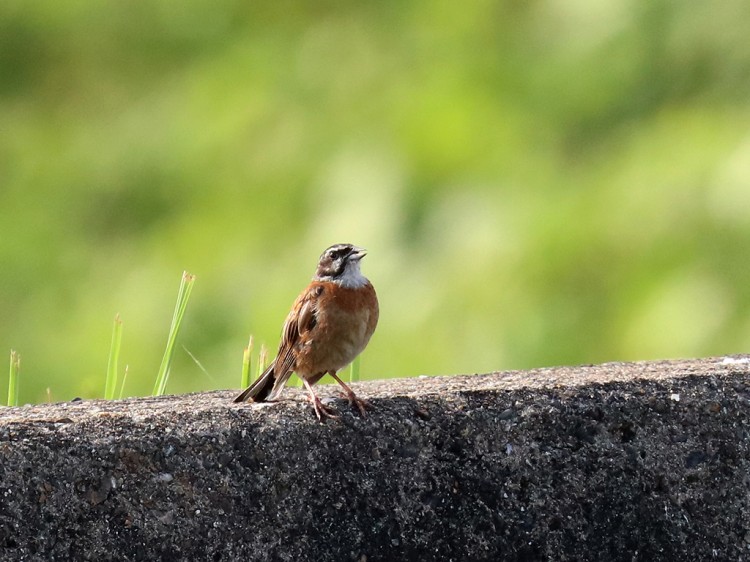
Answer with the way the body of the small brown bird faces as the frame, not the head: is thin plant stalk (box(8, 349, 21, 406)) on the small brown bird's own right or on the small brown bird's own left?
on the small brown bird's own right

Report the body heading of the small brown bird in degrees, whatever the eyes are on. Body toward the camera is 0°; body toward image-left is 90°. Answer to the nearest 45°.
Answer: approximately 315°

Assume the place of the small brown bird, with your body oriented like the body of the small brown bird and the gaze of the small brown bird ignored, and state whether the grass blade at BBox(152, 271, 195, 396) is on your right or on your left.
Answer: on your right
